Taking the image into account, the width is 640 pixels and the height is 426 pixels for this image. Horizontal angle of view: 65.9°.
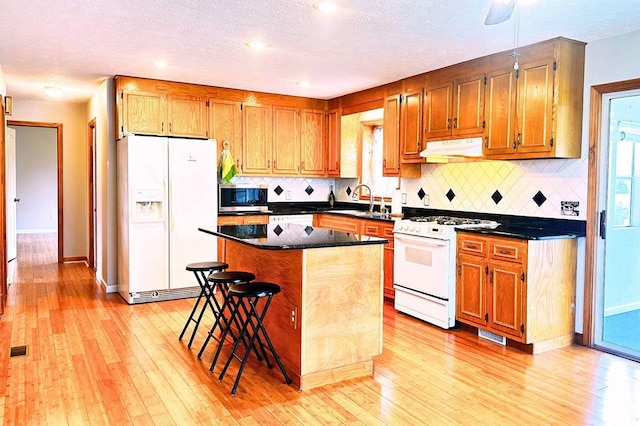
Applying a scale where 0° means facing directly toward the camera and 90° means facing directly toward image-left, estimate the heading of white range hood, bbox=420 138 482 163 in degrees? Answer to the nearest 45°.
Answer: approximately 45°

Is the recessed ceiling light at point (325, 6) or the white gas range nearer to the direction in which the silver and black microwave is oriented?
the recessed ceiling light

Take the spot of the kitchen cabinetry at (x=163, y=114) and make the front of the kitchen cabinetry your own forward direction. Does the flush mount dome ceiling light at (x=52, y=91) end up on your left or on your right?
on your right

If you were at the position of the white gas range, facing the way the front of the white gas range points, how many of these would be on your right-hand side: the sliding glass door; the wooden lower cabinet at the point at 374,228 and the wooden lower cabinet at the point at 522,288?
1

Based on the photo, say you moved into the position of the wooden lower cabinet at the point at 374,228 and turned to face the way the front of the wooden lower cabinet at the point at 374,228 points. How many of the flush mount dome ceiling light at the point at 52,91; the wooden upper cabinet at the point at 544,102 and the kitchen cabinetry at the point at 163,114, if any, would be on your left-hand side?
1

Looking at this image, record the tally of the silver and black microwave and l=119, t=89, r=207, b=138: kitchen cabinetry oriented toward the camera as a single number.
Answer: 2

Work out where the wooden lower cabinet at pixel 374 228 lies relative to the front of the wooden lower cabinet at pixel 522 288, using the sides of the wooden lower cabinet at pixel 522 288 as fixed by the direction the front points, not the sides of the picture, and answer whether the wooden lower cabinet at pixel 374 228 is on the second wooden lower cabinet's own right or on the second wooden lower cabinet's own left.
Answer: on the second wooden lower cabinet's own right
